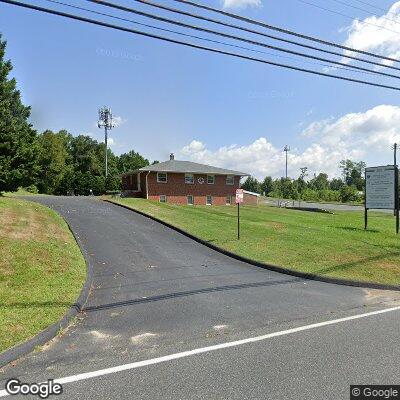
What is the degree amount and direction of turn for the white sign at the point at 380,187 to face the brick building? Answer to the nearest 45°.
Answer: approximately 135° to its right

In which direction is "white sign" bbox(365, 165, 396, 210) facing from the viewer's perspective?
toward the camera

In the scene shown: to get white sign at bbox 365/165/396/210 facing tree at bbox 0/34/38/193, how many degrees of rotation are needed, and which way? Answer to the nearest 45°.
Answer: approximately 90° to its right

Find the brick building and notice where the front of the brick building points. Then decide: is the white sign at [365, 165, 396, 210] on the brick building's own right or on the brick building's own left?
on the brick building's own left
